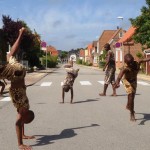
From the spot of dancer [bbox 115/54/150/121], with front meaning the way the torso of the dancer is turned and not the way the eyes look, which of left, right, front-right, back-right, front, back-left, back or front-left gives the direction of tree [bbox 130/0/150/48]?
back-right

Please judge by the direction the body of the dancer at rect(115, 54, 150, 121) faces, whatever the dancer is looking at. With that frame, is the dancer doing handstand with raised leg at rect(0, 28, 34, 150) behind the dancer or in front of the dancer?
in front

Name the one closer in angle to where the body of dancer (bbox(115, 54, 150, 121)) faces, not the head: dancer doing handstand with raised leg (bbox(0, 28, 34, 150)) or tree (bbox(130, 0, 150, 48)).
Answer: the dancer doing handstand with raised leg

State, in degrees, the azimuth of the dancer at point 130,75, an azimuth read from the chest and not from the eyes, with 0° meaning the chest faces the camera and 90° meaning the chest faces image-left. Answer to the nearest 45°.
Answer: approximately 45°
